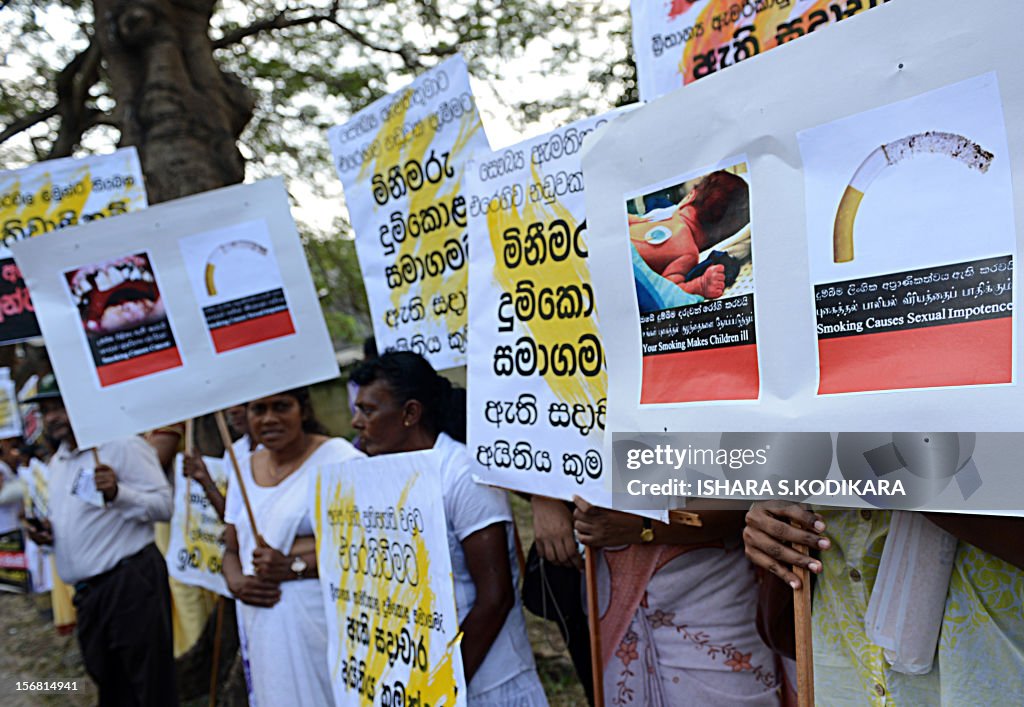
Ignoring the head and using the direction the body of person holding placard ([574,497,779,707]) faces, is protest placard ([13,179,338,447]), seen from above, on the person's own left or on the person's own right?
on the person's own right

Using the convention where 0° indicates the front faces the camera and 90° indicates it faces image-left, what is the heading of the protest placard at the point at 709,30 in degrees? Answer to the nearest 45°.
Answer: approximately 0°

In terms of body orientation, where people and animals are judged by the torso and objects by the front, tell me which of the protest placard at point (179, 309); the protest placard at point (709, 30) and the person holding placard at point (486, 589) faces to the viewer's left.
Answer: the person holding placard

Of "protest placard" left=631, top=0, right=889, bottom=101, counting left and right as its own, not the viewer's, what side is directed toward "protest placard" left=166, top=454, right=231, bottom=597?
right

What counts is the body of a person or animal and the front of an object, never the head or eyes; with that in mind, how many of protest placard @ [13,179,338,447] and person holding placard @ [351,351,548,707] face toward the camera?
1

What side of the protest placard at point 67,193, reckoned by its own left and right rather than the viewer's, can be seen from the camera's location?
front

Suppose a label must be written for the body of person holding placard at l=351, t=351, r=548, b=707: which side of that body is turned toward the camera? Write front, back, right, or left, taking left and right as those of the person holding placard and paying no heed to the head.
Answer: left

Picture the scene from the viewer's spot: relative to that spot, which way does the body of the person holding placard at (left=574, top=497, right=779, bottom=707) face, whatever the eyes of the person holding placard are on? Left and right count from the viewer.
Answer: facing the viewer and to the left of the viewer

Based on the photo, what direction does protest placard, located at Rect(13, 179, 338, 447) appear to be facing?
toward the camera

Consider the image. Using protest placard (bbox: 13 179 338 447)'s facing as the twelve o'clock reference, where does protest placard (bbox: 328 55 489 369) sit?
protest placard (bbox: 328 55 489 369) is roughly at 10 o'clock from protest placard (bbox: 13 179 338 447).
